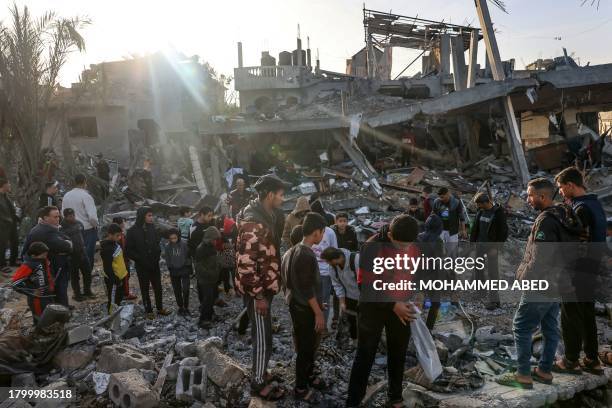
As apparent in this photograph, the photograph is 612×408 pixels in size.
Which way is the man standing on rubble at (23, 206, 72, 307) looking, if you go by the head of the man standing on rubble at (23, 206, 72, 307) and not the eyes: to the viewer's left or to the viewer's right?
to the viewer's right

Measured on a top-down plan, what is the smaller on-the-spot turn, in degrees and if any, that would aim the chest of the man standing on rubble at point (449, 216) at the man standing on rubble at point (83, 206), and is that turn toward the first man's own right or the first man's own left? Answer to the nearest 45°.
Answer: approximately 45° to the first man's own right

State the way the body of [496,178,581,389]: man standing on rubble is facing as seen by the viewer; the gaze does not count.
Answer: to the viewer's left

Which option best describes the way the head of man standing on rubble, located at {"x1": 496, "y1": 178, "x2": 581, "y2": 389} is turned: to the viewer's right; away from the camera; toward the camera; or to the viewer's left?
to the viewer's left

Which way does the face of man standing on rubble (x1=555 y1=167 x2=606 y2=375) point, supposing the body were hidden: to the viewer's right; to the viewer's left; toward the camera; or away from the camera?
to the viewer's left

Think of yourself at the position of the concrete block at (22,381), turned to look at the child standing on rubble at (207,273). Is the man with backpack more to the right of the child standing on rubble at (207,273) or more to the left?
right
